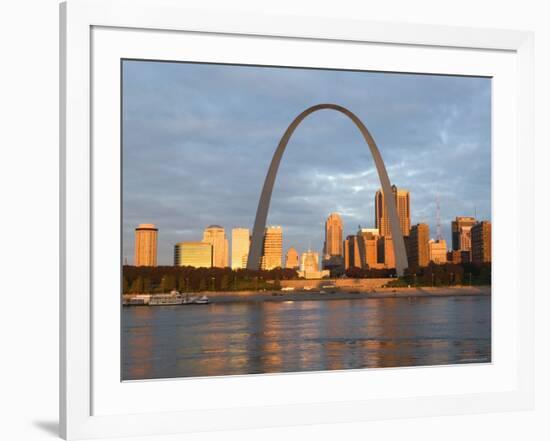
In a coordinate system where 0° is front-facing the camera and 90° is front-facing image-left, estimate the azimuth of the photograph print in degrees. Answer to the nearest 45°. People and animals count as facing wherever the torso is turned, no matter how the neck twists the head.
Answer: approximately 315°
